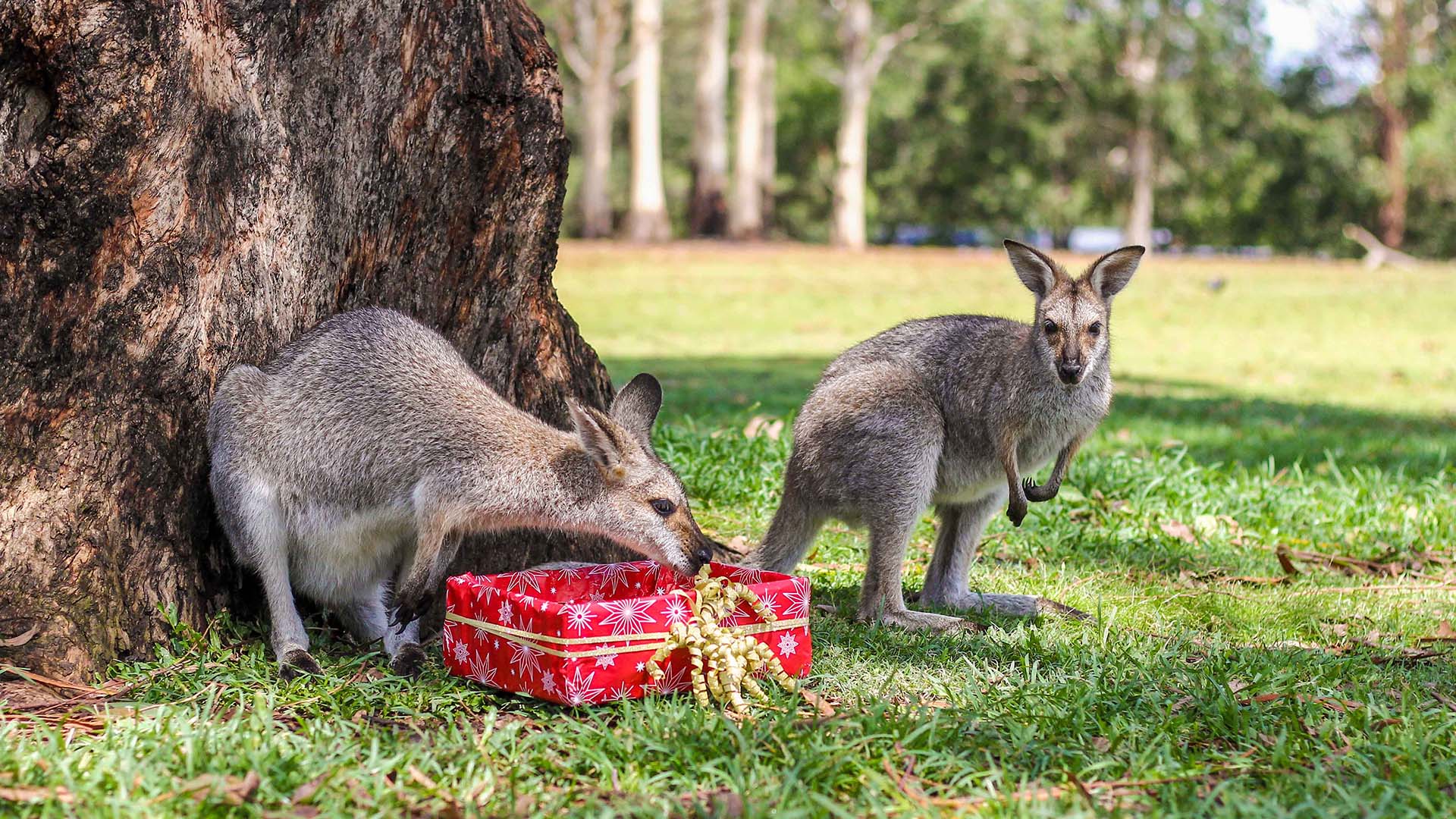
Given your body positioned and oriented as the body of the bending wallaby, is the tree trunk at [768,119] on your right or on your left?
on your left

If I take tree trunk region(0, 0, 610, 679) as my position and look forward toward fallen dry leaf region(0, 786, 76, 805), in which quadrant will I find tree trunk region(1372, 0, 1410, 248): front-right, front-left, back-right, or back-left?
back-left

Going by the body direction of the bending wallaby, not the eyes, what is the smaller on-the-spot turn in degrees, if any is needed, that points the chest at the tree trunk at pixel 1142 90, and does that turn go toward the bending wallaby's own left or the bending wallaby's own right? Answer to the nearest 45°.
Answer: approximately 90° to the bending wallaby's own left

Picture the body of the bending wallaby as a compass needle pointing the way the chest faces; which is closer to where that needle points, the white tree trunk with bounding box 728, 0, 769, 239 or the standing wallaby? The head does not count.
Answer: the standing wallaby

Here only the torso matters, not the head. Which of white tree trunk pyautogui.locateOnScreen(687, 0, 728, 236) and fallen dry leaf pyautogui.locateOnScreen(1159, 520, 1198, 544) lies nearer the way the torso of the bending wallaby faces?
the fallen dry leaf

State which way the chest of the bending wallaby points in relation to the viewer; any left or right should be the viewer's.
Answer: facing the viewer and to the right of the viewer

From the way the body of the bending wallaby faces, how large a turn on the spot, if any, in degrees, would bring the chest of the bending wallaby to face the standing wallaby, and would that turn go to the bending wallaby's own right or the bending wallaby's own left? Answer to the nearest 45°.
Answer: approximately 45° to the bending wallaby's own left

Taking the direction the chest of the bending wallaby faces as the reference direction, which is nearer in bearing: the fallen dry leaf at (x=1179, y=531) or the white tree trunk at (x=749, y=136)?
the fallen dry leaf

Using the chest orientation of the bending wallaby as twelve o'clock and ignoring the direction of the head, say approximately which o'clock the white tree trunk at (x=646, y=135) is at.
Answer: The white tree trunk is roughly at 8 o'clock from the bending wallaby.

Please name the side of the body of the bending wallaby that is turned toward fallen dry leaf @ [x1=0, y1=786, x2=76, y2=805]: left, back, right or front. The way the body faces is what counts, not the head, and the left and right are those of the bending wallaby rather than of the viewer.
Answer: right

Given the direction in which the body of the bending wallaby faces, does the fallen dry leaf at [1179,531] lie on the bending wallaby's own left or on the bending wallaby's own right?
on the bending wallaby's own left

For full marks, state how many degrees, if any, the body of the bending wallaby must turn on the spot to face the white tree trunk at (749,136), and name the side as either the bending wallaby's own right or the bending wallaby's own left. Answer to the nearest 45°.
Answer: approximately 135° to the bending wallaby's own left

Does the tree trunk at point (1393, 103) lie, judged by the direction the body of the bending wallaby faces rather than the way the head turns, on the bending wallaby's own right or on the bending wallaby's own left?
on the bending wallaby's own left

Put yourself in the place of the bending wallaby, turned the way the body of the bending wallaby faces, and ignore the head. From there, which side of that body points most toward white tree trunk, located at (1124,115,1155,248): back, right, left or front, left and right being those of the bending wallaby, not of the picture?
left

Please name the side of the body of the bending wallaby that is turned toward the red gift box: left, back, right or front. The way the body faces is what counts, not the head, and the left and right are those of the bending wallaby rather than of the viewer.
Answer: front
